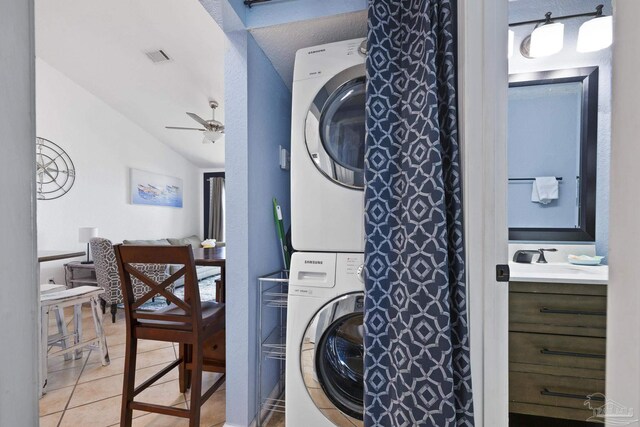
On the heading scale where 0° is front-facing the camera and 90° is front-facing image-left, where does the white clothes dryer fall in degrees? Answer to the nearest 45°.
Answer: approximately 0°

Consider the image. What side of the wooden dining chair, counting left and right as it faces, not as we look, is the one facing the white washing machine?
right

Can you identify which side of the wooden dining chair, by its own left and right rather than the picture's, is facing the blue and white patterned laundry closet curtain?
right

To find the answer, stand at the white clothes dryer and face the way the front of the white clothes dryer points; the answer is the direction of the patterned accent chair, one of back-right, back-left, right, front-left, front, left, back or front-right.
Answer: back-right

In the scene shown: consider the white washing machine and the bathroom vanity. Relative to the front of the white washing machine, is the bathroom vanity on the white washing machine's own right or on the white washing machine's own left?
on the white washing machine's own left

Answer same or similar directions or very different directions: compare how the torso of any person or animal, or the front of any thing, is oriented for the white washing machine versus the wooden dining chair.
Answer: very different directions

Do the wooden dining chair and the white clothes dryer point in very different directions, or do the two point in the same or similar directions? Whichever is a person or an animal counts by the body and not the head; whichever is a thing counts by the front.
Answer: very different directions

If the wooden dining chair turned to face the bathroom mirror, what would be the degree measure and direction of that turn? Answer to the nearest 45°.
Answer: approximately 45° to its right
